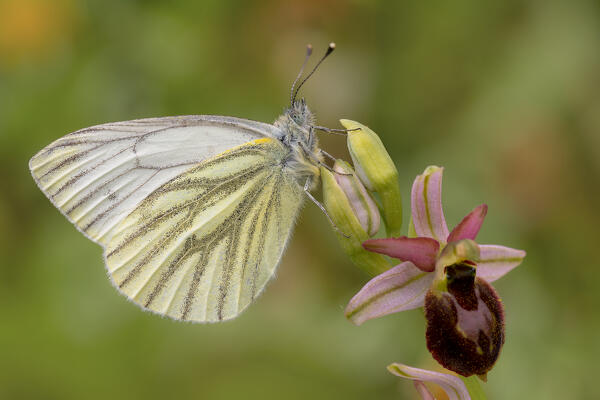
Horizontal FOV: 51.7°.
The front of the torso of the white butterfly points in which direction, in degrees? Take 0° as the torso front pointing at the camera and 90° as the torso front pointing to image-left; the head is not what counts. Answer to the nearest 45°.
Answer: approximately 270°

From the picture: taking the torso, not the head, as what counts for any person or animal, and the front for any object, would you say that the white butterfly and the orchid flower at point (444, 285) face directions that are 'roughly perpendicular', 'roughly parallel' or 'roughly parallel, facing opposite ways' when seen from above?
roughly perpendicular

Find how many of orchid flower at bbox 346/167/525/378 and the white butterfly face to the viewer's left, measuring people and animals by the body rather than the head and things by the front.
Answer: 0

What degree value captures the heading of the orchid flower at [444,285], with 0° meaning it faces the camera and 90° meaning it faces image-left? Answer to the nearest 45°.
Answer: approximately 315°
